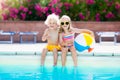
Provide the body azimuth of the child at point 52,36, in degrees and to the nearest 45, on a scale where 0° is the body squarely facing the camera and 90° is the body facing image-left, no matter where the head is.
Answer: approximately 0°

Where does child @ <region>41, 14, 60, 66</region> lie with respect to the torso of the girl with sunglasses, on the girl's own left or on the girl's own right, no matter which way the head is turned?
on the girl's own right

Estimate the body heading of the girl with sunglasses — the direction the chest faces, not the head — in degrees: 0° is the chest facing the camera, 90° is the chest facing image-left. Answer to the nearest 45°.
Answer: approximately 0°

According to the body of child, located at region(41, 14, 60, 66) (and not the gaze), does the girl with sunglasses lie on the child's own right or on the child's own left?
on the child's own left

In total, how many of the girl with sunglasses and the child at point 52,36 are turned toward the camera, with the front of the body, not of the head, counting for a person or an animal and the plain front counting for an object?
2
